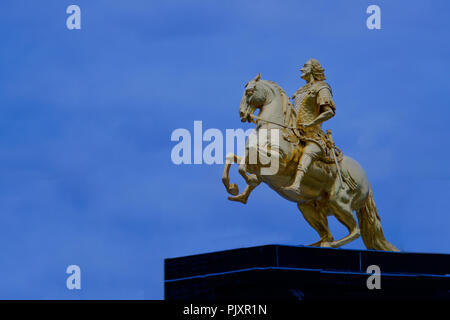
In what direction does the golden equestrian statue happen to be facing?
to the viewer's left
